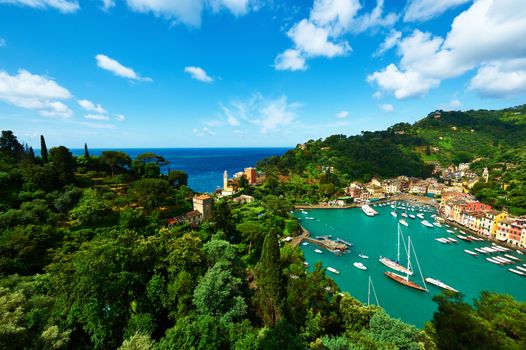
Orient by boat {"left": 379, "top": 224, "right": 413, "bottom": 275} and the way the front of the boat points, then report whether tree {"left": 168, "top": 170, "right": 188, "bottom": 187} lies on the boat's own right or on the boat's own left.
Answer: on the boat's own right

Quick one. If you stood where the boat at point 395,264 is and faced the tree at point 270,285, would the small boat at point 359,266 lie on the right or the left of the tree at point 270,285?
right
